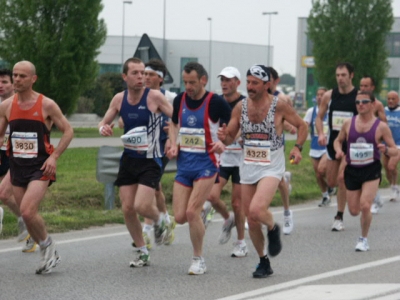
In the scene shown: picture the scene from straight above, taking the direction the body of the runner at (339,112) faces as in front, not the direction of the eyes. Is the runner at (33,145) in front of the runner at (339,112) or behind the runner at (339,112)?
in front

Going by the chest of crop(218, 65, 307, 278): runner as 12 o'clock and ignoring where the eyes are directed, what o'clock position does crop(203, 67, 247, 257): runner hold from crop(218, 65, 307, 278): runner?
crop(203, 67, 247, 257): runner is roughly at 4 o'clock from crop(218, 65, 307, 278): runner.

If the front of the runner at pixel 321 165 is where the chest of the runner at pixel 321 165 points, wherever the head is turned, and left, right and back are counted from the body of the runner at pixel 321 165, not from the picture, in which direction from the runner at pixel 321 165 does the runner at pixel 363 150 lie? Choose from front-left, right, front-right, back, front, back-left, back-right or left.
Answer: front-left

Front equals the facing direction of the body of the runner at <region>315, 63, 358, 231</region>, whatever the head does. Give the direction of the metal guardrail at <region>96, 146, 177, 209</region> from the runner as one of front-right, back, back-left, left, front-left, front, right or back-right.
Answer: right

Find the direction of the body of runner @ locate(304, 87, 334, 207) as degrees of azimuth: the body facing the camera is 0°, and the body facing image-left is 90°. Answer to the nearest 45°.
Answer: approximately 45°

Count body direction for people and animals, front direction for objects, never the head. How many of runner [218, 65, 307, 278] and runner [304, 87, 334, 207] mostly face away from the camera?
0

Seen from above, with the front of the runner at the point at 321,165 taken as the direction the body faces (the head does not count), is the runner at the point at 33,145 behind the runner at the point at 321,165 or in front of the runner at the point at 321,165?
in front

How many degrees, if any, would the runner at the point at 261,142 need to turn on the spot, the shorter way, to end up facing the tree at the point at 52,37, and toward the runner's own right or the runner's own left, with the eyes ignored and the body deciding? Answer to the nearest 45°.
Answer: approximately 135° to the runner's own right

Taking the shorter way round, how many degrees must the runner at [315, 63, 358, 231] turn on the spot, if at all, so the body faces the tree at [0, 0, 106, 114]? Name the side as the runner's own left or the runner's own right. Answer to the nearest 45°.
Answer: approximately 135° to the runner's own right

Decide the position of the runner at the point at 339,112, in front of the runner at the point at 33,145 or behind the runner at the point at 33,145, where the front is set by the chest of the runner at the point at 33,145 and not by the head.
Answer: behind

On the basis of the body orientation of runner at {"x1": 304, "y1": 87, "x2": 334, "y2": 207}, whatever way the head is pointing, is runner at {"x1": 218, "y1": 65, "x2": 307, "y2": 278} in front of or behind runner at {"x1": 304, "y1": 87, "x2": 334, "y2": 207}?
in front

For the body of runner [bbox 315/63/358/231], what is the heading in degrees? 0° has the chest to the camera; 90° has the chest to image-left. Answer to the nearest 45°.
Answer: approximately 0°
